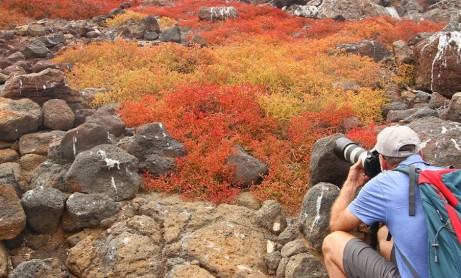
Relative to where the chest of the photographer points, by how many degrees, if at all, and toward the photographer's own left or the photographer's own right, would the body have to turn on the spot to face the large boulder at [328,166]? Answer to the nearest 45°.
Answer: approximately 45° to the photographer's own right

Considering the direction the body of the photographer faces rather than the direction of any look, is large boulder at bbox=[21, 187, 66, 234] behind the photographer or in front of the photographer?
in front

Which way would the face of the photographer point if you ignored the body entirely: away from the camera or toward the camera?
away from the camera

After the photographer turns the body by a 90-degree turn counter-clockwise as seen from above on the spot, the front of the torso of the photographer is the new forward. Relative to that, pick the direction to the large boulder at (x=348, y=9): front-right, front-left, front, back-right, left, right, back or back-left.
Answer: back-right

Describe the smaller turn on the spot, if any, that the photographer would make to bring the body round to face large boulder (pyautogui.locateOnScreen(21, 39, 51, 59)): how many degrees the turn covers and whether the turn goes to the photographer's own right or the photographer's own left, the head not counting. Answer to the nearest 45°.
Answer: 0° — they already face it

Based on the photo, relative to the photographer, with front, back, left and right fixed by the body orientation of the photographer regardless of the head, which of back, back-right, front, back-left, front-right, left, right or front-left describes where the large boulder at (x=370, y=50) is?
front-right

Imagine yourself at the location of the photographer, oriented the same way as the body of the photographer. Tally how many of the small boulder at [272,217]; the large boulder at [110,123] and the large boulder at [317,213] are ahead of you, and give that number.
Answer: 3

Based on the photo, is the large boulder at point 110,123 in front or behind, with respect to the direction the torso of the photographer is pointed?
in front

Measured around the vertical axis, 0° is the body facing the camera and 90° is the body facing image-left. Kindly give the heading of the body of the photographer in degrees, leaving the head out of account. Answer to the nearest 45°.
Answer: approximately 135°

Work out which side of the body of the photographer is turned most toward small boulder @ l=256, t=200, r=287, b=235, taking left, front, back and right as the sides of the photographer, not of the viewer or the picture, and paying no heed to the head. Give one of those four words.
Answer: front

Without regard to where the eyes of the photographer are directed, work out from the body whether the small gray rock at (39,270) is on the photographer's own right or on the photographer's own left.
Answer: on the photographer's own left

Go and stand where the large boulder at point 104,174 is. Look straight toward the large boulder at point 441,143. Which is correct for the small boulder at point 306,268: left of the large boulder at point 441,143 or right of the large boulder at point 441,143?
right

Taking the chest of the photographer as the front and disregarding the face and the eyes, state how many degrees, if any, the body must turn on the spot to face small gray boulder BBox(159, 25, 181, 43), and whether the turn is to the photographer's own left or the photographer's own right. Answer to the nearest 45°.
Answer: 0° — they already face it

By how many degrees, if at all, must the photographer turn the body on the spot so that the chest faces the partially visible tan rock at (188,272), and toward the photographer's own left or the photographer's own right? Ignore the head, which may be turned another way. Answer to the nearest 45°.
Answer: approximately 45° to the photographer's own left

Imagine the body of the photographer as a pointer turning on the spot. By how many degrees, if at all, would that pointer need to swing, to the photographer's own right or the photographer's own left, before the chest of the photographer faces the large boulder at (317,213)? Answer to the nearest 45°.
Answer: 0° — they already face it
